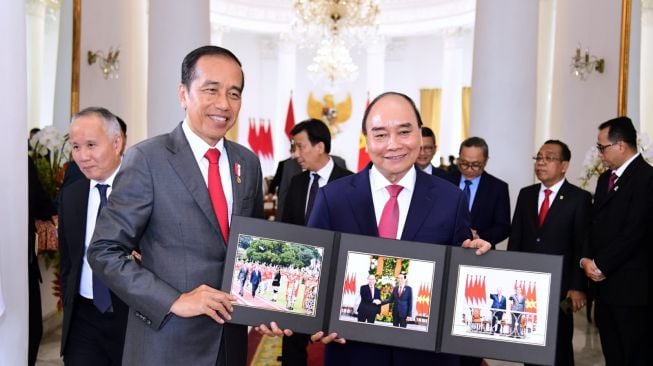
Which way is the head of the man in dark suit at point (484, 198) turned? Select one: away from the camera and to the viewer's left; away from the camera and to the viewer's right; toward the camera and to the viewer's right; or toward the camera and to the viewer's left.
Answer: toward the camera and to the viewer's left

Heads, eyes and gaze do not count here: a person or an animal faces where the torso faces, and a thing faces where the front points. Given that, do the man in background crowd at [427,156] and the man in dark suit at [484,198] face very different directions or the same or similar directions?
same or similar directions

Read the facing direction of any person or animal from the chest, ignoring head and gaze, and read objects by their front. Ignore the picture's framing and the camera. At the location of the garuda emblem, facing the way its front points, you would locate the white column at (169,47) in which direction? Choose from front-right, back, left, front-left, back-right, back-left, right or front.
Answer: front

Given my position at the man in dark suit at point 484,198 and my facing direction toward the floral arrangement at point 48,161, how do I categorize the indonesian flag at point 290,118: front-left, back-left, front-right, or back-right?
front-right

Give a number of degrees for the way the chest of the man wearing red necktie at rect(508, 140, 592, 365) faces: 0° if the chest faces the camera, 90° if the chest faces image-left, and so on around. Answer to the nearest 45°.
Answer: approximately 45°

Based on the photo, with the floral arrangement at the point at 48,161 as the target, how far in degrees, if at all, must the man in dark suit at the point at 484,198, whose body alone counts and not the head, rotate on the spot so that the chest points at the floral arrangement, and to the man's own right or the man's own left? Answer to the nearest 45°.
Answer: approximately 45° to the man's own right

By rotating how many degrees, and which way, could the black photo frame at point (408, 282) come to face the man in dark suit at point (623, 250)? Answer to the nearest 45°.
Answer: approximately 135° to its left

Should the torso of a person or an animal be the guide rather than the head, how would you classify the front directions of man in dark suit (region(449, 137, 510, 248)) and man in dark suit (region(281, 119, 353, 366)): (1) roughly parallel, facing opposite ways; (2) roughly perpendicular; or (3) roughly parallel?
roughly parallel

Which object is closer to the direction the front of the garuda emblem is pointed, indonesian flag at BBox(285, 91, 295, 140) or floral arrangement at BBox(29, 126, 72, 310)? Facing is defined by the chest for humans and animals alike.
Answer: the floral arrangement

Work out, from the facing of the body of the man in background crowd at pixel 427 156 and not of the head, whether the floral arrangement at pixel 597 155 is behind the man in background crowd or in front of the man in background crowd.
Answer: behind

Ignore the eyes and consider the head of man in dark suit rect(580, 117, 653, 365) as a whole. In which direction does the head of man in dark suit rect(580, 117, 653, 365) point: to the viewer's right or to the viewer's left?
to the viewer's left

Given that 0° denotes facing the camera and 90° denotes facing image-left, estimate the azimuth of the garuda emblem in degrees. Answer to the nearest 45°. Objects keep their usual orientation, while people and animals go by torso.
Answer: approximately 0°

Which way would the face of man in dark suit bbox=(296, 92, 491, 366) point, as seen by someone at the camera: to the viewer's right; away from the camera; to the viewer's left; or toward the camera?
toward the camera

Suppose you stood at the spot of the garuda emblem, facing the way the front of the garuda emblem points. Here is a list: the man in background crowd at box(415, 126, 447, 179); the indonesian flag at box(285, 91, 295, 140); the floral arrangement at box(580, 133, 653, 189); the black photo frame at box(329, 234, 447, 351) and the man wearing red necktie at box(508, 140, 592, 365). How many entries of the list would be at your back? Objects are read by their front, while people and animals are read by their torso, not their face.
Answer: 0

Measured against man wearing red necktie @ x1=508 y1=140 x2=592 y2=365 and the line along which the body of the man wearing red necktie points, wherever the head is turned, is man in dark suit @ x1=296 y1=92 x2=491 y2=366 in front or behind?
in front

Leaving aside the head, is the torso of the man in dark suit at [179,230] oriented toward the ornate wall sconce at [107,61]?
no

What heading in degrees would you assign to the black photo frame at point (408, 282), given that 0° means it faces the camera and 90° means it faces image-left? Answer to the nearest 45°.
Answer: approximately 0°
